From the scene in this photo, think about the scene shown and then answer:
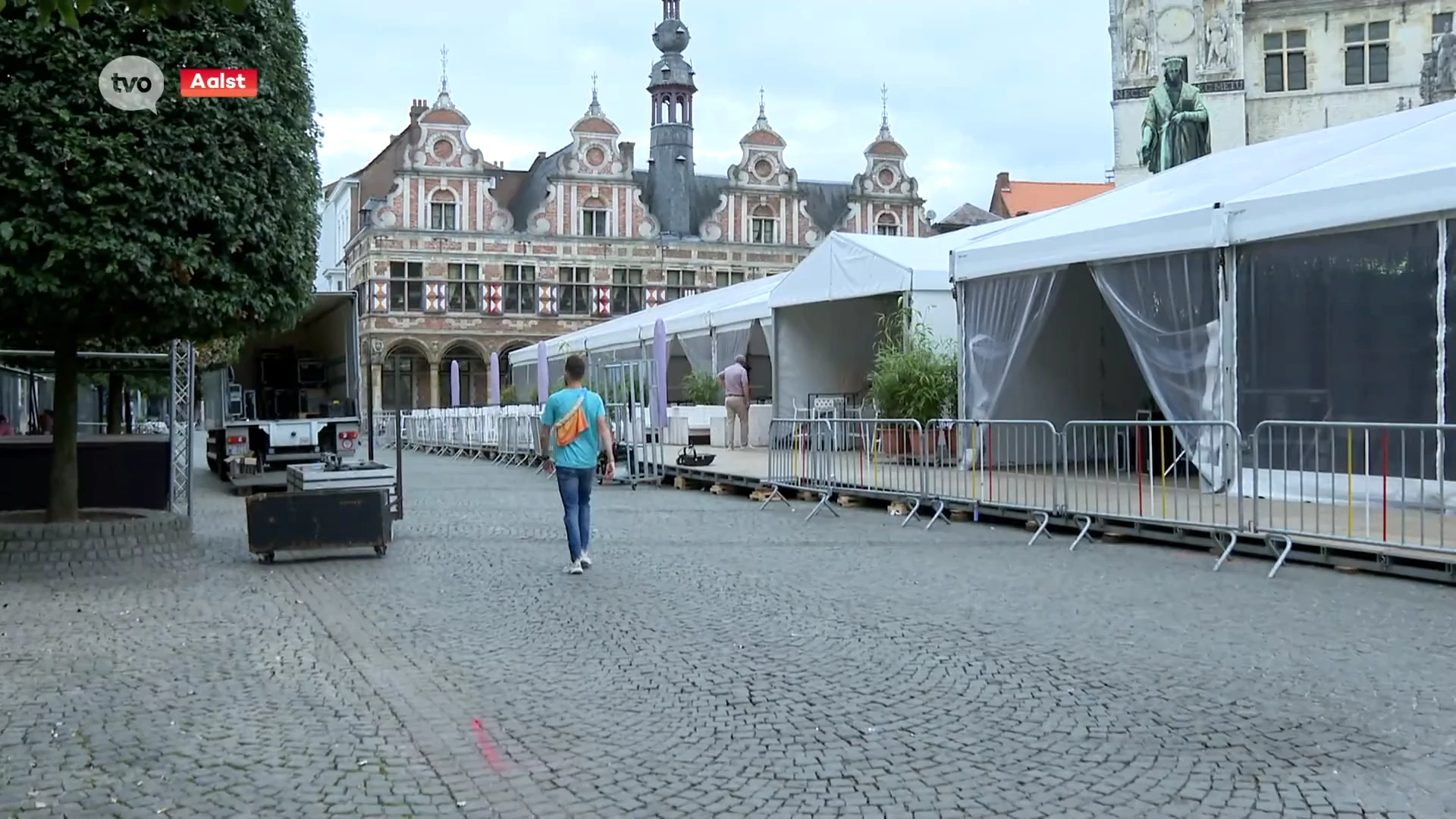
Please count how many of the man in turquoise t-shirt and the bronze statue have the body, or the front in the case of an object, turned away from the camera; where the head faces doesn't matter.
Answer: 1

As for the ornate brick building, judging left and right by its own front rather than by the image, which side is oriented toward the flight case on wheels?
front

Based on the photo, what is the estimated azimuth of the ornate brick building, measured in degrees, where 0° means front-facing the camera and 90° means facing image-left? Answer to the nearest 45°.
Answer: approximately 0°

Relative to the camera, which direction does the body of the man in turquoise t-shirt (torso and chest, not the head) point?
away from the camera

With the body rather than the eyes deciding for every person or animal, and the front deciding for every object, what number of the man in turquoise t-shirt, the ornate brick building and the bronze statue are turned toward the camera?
2

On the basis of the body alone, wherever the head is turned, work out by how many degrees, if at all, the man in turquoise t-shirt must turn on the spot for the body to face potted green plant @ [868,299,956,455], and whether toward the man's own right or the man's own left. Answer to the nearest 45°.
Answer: approximately 45° to the man's own right

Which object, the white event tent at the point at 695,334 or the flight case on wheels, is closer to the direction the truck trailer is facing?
the white event tent

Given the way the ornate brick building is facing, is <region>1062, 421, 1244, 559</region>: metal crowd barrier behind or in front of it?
in front

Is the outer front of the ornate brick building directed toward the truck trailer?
yes

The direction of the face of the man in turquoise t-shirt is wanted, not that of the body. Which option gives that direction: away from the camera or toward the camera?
away from the camera

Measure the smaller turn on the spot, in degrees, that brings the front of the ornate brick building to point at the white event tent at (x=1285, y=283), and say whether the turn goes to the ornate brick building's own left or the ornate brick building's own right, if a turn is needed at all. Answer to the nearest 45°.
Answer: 0° — it already faces it

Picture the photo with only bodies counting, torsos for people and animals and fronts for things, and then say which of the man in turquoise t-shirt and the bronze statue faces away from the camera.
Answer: the man in turquoise t-shirt

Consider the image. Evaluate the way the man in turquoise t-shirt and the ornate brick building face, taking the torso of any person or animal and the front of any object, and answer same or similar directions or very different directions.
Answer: very different directions

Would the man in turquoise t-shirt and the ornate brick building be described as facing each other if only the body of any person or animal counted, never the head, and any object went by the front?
yes

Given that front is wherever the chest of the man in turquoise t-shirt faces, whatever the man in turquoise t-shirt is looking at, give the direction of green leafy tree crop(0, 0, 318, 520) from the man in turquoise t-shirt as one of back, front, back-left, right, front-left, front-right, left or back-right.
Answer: left

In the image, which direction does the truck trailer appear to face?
away from the camera

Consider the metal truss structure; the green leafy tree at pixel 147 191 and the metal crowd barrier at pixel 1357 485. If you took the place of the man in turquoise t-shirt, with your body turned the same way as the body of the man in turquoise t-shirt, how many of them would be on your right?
1

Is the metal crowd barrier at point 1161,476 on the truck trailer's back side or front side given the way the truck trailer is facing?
on the back side

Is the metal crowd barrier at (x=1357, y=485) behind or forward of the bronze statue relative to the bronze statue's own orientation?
forward

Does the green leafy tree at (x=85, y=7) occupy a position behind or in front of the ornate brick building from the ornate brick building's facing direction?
in front
